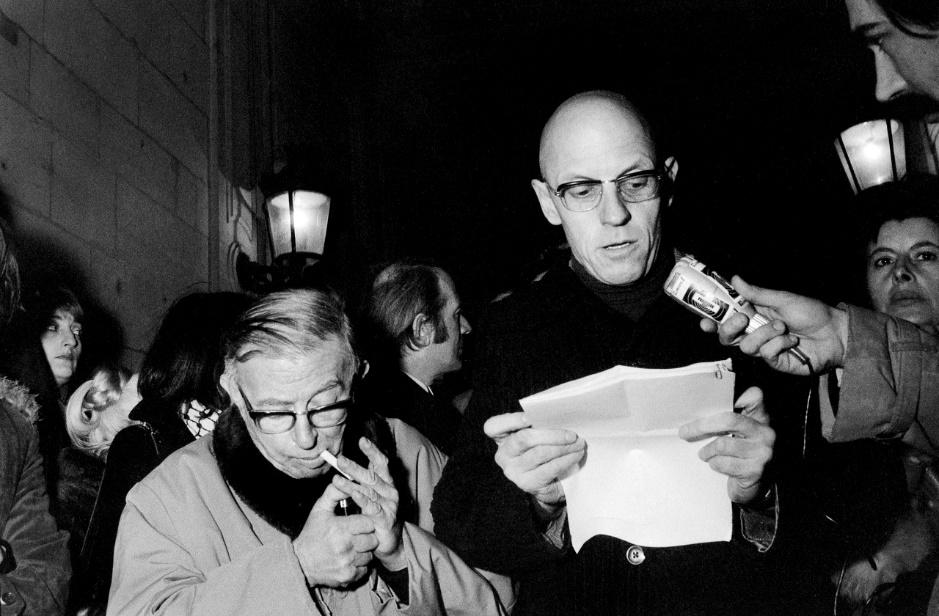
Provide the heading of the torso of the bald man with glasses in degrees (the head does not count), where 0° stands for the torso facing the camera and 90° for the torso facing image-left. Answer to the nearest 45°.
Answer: approximately 0°

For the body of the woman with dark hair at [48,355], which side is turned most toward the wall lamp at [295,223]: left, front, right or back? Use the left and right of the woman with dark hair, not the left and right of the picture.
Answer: left

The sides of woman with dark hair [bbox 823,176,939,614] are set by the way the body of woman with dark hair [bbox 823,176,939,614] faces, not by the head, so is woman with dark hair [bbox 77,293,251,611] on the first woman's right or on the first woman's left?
on the first woman's right

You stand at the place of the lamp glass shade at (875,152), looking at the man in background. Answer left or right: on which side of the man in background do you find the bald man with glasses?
left

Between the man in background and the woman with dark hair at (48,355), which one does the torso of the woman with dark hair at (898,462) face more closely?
the woman with dark hair

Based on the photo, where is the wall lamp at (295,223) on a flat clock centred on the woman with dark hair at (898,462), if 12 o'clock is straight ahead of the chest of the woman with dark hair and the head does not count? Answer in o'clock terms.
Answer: The wall lamp is roughly at 4 o'clock from the woman with dark hair.

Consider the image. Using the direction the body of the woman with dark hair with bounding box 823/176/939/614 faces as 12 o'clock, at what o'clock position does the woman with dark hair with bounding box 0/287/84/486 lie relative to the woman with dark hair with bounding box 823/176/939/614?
the woman with dark hair with bounding box 0/287/84/486 is roughly at 2 o'clock from the woman with dark hair with bounding box 823/176/939/614.

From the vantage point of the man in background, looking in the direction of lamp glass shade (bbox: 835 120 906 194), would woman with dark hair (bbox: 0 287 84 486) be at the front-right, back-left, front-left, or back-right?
back-right

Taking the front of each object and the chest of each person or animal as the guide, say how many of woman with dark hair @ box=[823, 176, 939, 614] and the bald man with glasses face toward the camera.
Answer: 2

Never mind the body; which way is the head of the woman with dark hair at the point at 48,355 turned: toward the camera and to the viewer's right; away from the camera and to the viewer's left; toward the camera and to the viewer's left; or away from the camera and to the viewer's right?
toward the camera and to the viewer's right

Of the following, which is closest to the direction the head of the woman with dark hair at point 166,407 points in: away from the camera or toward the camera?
away from the camera
